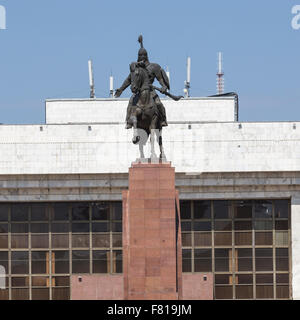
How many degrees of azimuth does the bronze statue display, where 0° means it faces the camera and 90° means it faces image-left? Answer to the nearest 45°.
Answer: approximately 0°
